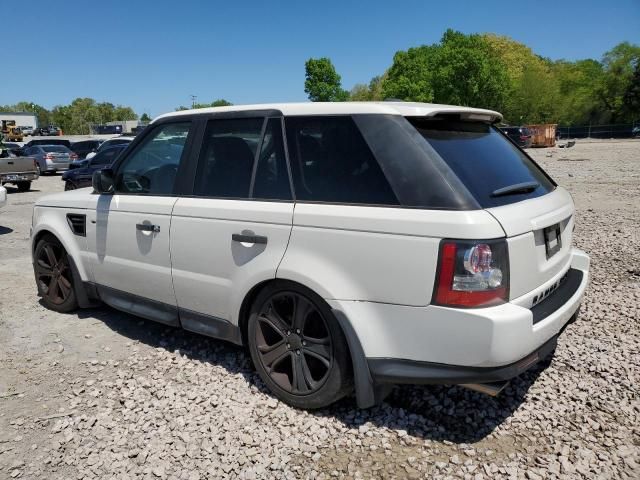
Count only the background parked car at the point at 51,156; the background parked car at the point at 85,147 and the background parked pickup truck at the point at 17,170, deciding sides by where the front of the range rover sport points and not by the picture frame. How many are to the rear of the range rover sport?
0

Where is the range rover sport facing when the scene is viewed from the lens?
facing away from the viewer and to the left of the viewer

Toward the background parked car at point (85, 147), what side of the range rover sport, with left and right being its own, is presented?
front

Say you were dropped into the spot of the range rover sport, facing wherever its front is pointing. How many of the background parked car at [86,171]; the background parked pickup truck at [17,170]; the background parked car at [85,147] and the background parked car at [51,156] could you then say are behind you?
0

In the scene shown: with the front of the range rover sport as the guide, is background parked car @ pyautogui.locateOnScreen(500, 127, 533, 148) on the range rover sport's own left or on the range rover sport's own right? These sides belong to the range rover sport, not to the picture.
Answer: on the range rover sport's own right

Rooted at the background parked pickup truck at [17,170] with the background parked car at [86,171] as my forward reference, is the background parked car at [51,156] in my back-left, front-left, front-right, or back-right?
back-left

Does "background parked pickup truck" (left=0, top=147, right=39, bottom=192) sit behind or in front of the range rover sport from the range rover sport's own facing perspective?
in front

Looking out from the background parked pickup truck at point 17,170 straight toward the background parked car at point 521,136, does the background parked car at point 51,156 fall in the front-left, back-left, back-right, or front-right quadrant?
front-left

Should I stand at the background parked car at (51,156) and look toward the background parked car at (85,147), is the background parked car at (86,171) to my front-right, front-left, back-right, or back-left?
back-right

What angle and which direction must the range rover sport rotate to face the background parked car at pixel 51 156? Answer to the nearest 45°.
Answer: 0° — it already faces it

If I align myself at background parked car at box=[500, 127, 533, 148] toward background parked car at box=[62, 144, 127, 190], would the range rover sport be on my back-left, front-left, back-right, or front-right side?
front-left

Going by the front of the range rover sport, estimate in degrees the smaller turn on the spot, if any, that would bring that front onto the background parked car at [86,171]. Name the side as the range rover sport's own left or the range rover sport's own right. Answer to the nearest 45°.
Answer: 0° — it already faces it
